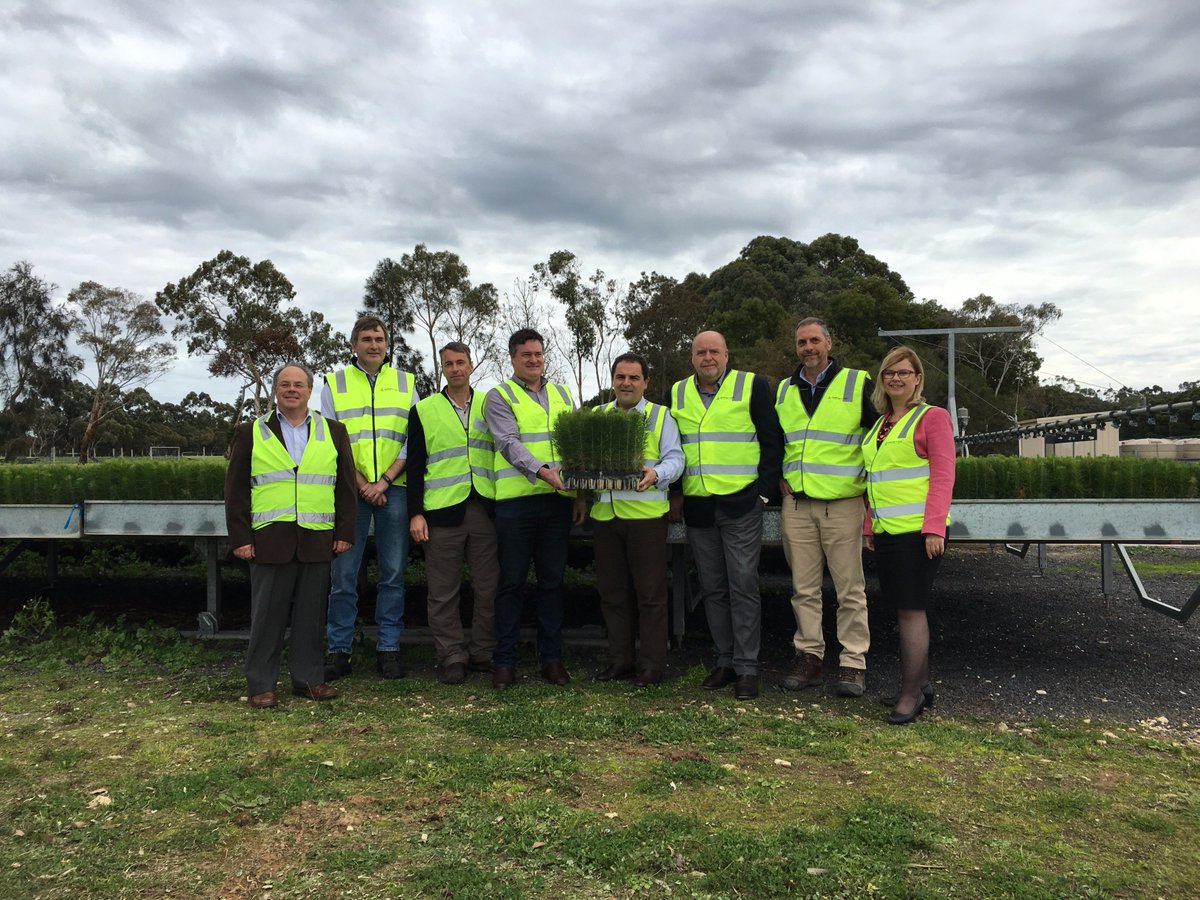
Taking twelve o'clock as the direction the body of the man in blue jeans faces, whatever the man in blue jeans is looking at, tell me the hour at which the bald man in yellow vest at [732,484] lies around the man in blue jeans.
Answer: The bald man in yellow vest is roughly at 10 o'clock from the man in blue jeans.

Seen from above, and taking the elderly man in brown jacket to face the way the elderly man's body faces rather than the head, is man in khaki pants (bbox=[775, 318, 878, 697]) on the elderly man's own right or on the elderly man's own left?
on the elderly man's own left

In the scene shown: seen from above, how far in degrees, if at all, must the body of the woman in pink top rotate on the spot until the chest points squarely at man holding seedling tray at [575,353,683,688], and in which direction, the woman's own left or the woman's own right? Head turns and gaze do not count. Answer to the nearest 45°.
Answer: approximately 45° to the woman's own right

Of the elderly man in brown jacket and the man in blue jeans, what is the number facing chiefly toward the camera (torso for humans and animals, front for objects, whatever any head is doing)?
2

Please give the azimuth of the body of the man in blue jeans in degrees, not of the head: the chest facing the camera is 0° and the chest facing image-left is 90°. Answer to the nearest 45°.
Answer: approximately 0°

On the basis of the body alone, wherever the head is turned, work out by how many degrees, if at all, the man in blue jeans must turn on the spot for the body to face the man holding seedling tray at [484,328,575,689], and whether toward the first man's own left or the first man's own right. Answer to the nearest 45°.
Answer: approximately 45° to the first man's own left
